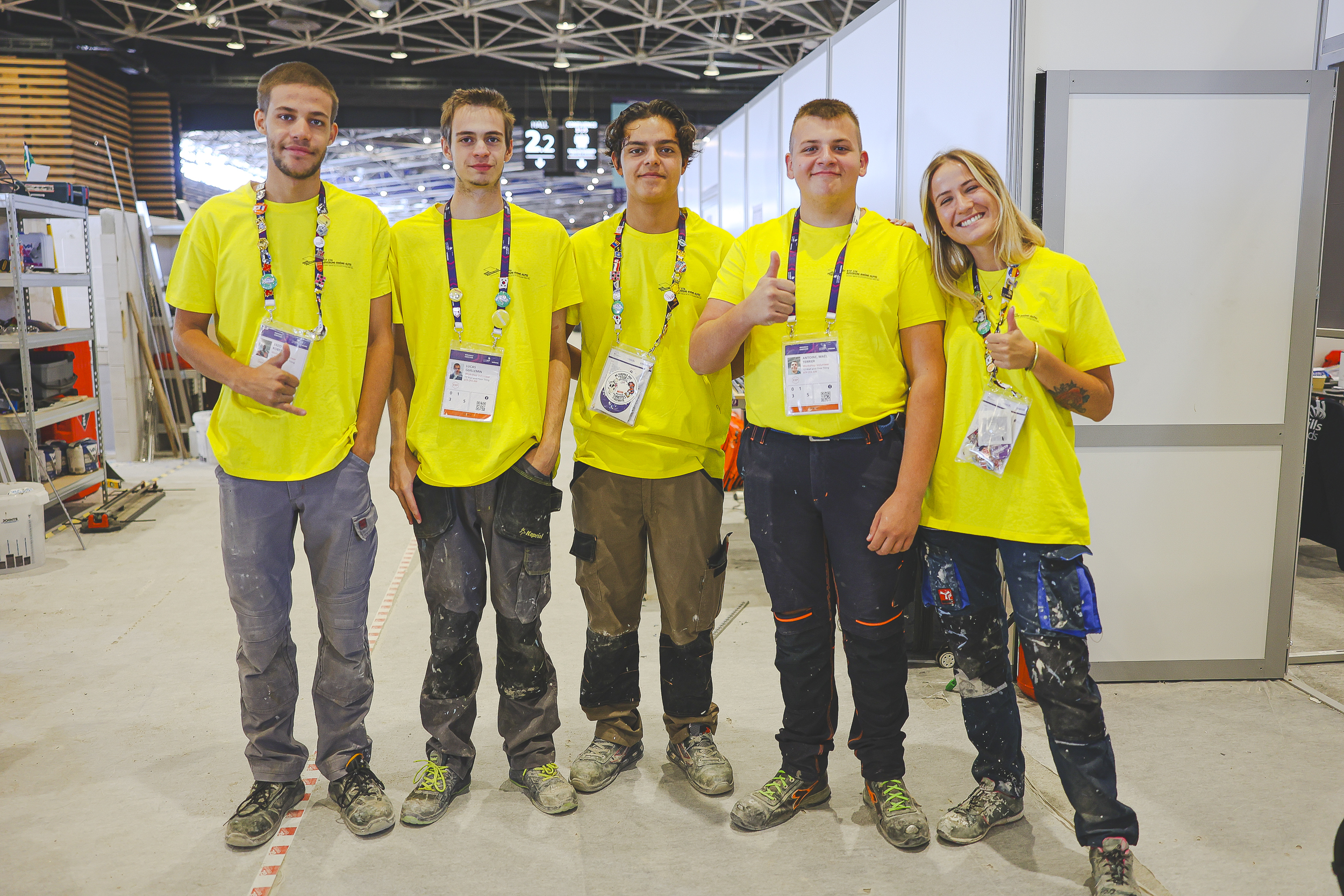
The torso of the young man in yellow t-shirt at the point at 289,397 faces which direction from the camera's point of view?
toward the camera

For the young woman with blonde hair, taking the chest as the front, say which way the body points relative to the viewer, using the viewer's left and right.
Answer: facing the viewer

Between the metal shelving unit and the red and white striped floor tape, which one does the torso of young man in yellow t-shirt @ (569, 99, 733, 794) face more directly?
the red and white striped floor tape

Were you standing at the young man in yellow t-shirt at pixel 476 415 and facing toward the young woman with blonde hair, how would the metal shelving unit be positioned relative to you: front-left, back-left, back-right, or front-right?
back-left

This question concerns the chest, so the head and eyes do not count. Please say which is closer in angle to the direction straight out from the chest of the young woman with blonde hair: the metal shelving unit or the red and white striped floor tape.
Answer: the red and white striped floor tape

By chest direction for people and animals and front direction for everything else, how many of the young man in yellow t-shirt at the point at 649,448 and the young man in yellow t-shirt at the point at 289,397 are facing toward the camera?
2

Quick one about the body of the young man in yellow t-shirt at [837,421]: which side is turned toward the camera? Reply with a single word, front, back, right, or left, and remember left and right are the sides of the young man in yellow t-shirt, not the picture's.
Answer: front

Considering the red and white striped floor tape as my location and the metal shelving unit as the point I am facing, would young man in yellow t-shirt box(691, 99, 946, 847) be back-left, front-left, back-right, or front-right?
back-right

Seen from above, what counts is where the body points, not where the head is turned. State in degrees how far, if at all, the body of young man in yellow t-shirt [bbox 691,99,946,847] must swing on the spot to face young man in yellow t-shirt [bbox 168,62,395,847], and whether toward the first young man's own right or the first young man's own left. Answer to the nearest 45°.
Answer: approximately 90° to the first young man's own right

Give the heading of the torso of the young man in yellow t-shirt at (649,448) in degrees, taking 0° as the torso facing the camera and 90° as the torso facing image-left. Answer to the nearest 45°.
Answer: approximately 0°

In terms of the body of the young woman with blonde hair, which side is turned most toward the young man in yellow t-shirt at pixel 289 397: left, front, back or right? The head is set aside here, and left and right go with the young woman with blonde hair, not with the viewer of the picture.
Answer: right
